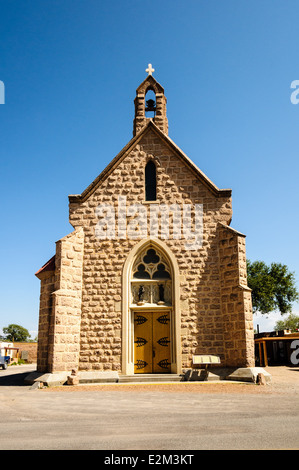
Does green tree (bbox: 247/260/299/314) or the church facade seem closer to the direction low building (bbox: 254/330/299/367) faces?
the church facade

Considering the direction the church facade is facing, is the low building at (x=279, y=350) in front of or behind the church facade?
behind

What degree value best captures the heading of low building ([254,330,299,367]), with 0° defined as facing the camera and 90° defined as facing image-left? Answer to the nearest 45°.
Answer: approximately 0°

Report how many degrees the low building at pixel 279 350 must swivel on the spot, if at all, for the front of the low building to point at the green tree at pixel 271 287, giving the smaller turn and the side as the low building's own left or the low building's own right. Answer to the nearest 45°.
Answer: approximately 180°

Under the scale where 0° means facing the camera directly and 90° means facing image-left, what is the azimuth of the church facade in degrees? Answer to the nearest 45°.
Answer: approximately 0°

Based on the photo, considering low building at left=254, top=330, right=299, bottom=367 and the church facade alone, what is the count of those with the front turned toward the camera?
2

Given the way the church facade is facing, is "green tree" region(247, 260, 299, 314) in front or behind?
behind
